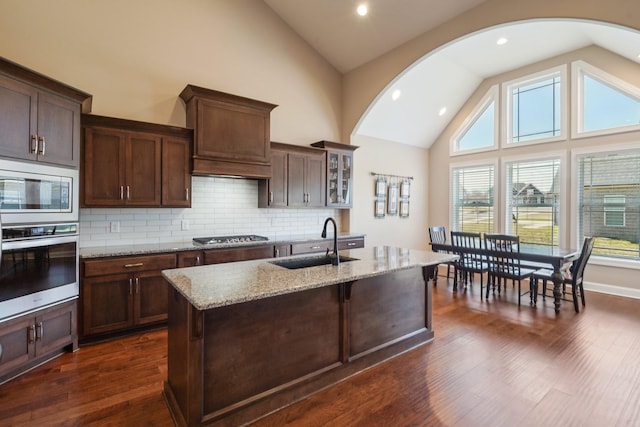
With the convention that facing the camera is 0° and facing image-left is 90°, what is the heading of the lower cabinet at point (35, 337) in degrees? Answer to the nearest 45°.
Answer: approximately 315°

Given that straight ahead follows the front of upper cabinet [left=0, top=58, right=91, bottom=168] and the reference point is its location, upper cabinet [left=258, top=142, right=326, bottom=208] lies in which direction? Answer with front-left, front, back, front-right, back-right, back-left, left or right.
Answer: front-left

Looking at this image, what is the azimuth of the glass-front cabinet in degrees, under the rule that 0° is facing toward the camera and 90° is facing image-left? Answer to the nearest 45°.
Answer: approximately 315°

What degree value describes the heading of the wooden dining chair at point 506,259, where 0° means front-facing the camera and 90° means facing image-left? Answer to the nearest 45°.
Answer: approximately 225°

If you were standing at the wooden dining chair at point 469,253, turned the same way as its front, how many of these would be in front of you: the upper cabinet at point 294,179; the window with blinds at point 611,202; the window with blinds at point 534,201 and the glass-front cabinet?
2

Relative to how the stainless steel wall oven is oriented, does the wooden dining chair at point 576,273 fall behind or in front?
in front

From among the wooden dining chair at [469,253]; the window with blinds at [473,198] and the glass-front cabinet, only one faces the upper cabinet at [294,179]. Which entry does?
the window with blinds

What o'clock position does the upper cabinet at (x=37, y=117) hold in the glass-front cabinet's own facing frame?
The upper cabinet is roughly at 3 o'clock from the glass-front cabinet.

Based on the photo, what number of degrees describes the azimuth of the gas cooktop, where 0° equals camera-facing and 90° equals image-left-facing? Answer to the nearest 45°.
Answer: approximately 315°

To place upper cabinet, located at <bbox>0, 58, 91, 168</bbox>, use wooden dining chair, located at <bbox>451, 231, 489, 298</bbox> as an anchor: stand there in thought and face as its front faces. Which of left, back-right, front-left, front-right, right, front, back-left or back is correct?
back

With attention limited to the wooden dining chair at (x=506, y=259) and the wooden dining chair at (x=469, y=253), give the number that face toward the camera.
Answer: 0

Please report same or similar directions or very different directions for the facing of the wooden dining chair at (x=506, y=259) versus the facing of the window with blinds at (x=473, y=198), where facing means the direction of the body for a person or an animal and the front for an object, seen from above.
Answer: very different directions

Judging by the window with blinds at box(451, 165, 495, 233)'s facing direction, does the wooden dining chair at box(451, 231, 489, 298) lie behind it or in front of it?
in front

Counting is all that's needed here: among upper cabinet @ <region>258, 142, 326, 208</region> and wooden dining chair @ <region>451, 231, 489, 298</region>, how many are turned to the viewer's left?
0
